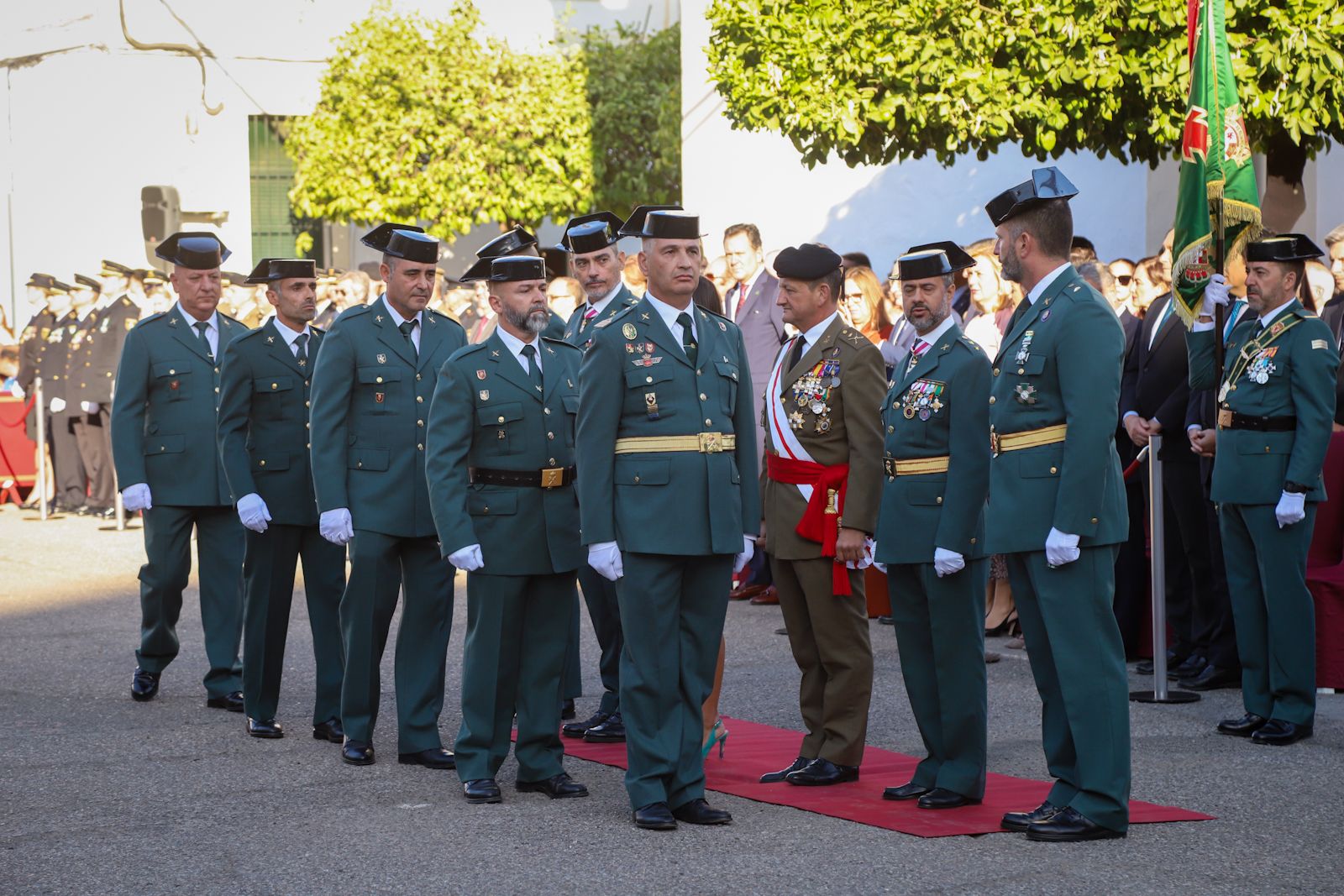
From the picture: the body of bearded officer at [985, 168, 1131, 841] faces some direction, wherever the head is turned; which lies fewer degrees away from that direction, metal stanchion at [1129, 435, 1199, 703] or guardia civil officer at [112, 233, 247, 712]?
the guardia civil officer

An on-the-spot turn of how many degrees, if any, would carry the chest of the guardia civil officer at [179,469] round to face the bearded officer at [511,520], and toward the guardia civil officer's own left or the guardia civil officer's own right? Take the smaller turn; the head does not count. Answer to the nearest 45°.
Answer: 0° — they already face them

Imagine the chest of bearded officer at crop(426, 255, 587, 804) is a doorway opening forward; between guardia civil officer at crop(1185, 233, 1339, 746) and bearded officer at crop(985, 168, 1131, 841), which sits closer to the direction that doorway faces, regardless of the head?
the bearded officer

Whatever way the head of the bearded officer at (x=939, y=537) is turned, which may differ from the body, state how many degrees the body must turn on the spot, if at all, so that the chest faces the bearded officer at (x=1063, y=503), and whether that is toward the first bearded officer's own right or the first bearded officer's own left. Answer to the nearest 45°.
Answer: approximately 90° to the first bearded officer's own left

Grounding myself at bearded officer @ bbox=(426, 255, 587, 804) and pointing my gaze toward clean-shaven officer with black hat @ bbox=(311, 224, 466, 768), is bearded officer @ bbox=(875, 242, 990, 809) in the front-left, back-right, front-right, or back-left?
back-right

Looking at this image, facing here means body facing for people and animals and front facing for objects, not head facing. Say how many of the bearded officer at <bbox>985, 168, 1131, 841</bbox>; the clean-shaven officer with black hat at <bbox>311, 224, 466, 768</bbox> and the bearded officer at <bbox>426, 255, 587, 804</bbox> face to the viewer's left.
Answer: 1

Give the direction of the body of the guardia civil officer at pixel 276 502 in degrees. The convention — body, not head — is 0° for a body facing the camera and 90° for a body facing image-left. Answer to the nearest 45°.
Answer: approximately 315°

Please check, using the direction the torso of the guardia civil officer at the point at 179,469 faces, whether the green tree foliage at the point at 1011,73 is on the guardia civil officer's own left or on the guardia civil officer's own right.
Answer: on the guardia civil officer's own left
